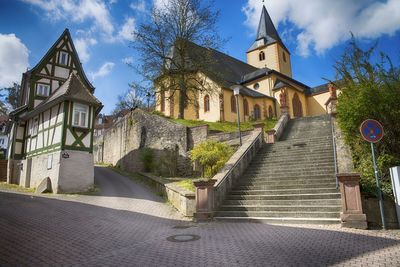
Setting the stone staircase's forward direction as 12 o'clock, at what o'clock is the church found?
The church is roughly at 6 o'clock from the stone staircase.

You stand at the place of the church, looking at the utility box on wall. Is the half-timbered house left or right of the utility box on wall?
right

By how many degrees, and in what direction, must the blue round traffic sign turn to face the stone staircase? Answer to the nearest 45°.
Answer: approximately 135° to its right

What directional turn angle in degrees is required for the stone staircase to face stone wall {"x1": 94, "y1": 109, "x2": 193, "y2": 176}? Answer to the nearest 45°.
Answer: approximately 135° to its right

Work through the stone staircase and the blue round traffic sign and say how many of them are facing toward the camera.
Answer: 2

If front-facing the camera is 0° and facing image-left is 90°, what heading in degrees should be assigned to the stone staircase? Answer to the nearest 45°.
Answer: approximately 0°

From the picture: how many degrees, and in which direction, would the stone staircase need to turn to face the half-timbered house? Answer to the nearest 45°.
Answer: approximately 90° to its right

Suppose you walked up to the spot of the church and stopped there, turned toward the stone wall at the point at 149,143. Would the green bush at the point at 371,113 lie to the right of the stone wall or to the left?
left

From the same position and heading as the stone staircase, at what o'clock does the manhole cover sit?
The manhole cover is roughly at 1 o'clock from the stone staircase.
